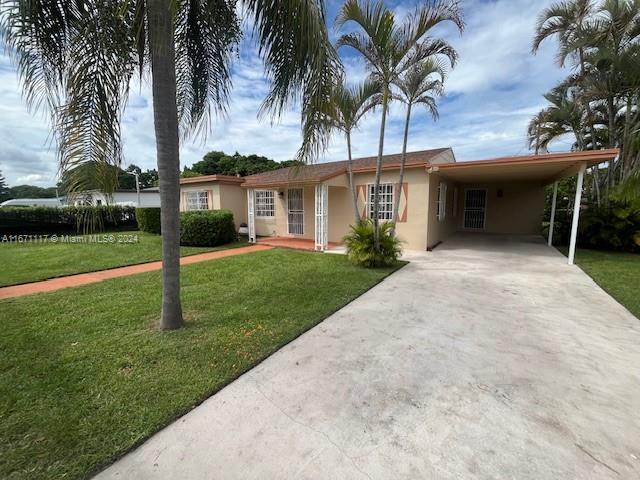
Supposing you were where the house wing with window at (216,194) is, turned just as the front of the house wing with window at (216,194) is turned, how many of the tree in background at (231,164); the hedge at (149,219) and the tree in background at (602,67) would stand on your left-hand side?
1

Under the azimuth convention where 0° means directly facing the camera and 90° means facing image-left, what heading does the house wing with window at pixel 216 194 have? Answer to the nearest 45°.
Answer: approximately 45°

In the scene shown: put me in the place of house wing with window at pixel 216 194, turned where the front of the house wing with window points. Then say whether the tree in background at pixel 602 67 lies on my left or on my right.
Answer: on my left

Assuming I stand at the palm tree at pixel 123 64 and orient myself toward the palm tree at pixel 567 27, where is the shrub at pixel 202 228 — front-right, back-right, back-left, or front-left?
front-left

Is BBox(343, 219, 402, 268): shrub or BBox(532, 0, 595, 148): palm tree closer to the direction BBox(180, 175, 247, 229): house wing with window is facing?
the shrub

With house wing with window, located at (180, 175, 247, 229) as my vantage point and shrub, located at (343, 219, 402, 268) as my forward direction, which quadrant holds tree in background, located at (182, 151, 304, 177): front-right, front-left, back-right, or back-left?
back-left

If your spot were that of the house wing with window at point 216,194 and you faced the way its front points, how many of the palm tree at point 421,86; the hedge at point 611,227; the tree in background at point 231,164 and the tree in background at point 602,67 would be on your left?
3

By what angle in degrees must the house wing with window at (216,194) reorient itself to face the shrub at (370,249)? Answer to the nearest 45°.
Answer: approximately 90° to its left

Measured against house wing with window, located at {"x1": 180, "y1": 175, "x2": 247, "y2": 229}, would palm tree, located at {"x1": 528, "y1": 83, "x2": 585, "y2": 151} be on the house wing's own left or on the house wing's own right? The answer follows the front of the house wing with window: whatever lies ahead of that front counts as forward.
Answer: on the house wing's own left

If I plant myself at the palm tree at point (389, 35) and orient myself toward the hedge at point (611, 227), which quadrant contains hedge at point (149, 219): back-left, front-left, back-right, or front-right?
back-left

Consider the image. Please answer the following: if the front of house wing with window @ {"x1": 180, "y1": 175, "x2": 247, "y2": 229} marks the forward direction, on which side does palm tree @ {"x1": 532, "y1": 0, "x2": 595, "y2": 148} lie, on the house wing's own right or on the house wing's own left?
on the house wing's own left

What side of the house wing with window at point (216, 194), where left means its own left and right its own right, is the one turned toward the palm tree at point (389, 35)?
left

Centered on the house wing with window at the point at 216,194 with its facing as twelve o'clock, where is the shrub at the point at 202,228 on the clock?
The shrub is roughly at 11 o'clock from the house wing with window.

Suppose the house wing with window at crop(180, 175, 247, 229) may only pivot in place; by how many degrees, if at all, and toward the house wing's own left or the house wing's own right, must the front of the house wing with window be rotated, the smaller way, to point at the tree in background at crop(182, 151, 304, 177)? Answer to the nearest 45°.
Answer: approximately 135° to the house wing's own right
